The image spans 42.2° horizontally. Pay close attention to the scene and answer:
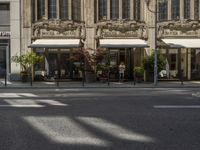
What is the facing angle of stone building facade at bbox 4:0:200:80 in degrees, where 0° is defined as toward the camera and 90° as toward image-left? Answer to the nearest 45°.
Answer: approximately 0°

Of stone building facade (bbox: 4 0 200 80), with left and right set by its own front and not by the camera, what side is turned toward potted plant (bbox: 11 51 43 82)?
right
